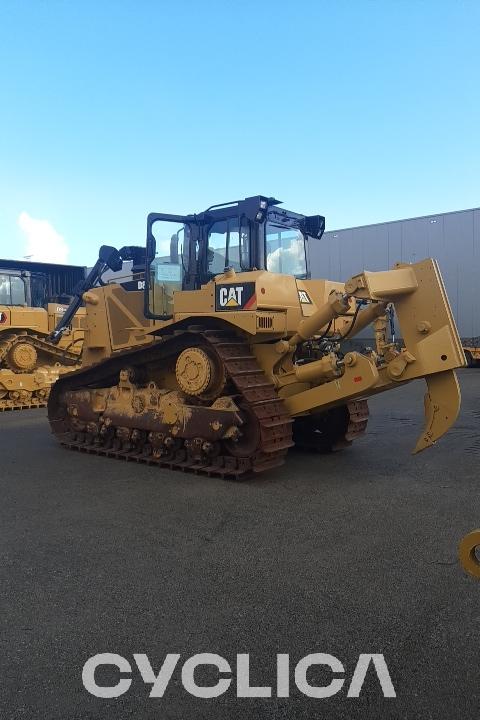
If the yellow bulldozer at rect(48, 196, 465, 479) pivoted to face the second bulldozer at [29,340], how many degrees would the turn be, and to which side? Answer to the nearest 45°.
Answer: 0° — it already faces it

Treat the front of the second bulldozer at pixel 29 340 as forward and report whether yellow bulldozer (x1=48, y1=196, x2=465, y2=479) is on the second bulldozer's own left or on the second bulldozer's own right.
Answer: on the second bulldozer's own right

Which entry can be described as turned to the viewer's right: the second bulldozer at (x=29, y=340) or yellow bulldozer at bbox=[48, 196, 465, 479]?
the second bulldozer

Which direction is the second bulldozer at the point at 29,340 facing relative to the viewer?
to the viewer's right

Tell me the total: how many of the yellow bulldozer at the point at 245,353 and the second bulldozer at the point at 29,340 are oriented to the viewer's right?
1

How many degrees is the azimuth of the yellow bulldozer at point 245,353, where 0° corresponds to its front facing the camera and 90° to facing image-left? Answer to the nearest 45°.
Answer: approximately 135°
